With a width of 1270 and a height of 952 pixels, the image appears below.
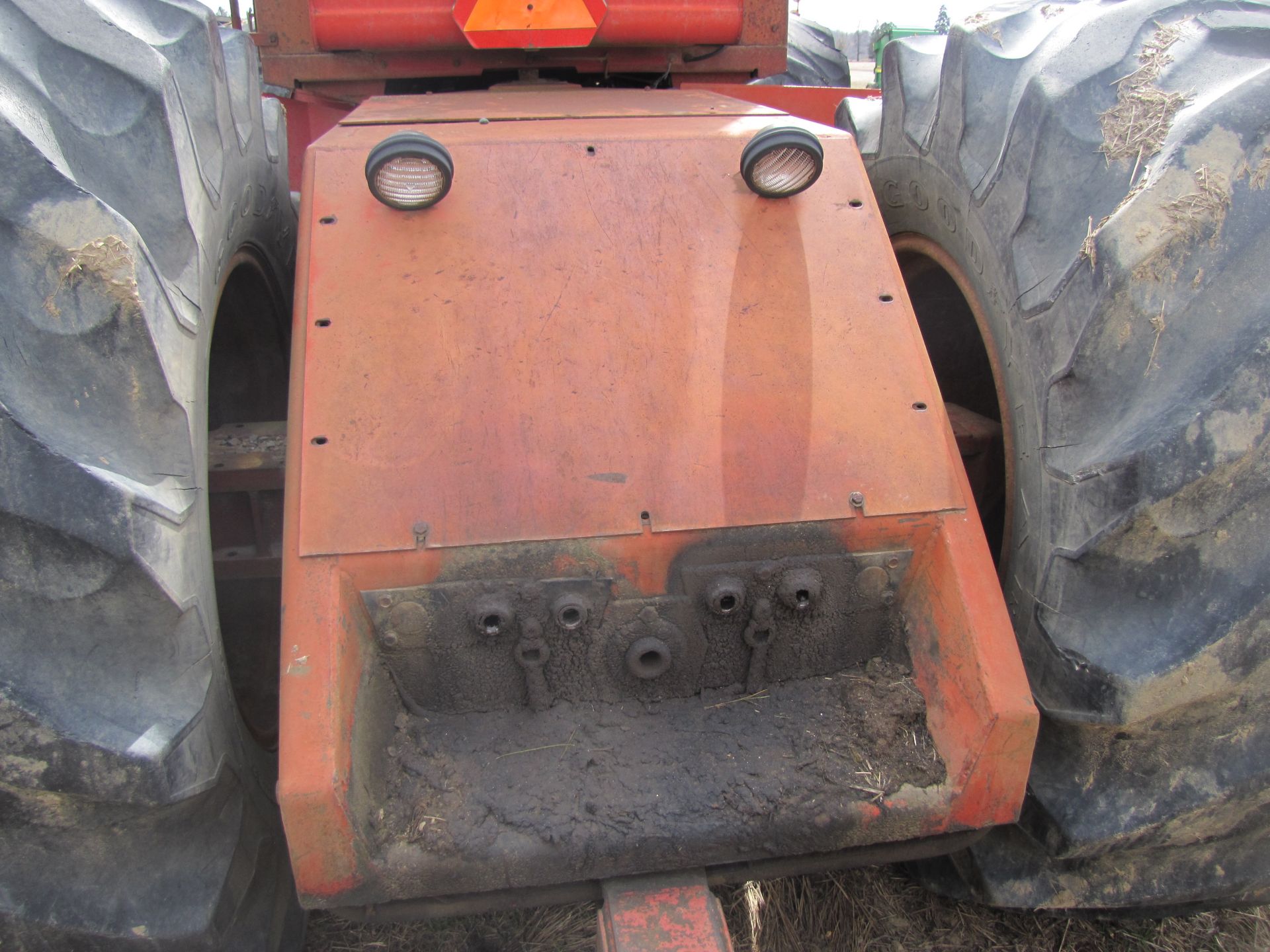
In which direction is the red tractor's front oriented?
away from the camera
